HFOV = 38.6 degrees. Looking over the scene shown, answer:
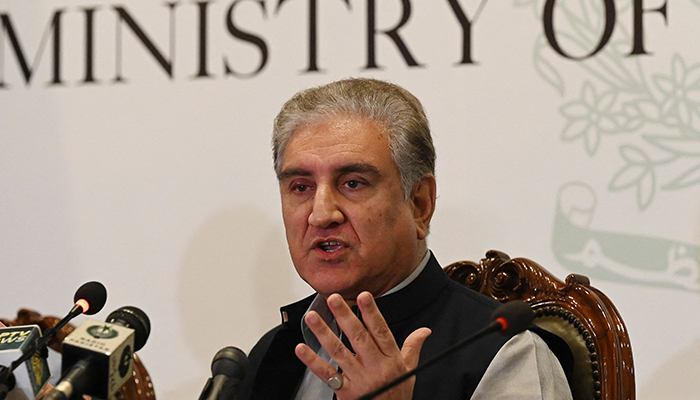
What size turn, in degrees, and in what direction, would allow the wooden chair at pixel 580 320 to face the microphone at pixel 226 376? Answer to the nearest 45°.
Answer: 0° — it already faces it

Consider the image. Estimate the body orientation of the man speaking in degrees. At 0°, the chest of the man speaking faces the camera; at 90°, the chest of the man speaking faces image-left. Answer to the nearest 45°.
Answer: approximately 45°

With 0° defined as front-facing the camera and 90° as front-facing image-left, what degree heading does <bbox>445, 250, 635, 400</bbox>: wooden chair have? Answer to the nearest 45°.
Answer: approximately 45°
